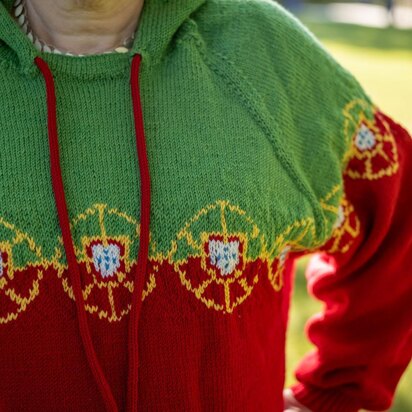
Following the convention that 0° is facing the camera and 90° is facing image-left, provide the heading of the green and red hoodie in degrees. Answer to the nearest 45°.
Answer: approximately 0°
